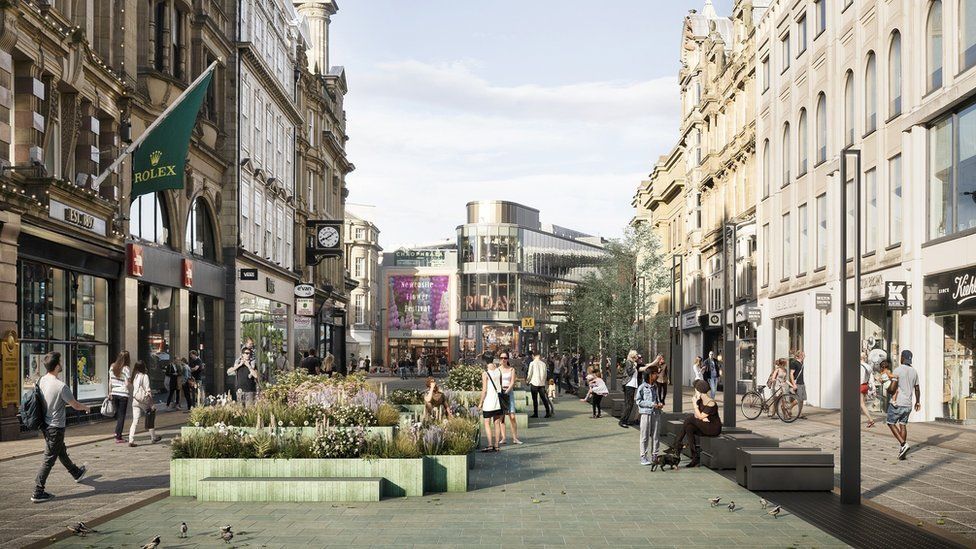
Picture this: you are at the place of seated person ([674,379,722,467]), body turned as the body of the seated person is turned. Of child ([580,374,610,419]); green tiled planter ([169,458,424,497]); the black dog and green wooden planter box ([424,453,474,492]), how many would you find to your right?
1

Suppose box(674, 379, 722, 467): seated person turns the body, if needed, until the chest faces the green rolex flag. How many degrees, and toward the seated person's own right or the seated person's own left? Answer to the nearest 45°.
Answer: approximately 45° to the seated person's own right

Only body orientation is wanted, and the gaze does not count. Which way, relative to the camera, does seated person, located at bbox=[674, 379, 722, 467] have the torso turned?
to the viewer's left
